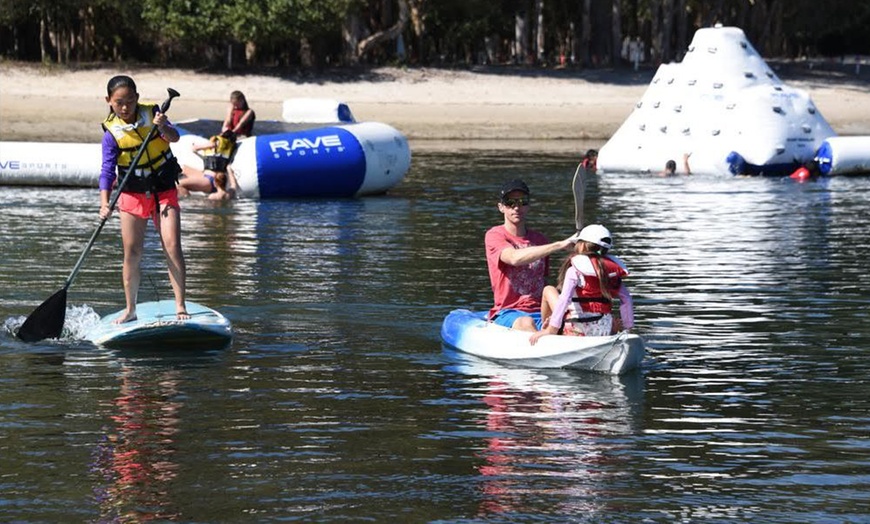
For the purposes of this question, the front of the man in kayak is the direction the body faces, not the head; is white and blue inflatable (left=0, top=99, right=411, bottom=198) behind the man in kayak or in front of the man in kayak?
behind

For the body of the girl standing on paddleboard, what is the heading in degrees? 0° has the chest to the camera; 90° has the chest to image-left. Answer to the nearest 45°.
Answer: approximately 0°

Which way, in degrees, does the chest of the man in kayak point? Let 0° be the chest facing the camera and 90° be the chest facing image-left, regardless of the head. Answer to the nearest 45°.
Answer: approximately 315°

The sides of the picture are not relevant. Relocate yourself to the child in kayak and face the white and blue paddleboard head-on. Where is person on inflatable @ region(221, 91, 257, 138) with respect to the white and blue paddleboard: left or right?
right

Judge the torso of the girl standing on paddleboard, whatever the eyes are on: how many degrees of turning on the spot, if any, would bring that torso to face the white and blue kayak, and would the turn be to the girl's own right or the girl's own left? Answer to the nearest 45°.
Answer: approximately 45° to the girl's own left
